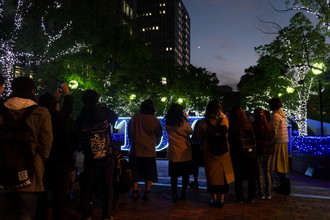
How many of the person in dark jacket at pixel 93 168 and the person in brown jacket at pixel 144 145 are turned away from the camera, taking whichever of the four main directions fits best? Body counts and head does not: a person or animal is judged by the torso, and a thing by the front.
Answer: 2

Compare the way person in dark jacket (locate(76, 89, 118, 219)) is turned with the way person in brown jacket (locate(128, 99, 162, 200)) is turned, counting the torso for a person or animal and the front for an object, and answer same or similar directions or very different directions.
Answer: same or similar directions

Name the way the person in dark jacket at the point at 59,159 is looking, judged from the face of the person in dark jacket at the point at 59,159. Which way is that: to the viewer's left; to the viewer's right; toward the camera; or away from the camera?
away from the camera

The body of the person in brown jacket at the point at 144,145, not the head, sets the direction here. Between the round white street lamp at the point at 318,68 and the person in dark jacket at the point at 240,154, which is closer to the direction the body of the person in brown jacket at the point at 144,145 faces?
the round white street lamp

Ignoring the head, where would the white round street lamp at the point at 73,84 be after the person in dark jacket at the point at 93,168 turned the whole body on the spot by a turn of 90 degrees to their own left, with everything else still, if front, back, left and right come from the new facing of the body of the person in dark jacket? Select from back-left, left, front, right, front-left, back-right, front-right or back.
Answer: right

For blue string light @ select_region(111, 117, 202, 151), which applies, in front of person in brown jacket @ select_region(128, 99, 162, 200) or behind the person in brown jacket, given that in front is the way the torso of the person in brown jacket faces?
in front

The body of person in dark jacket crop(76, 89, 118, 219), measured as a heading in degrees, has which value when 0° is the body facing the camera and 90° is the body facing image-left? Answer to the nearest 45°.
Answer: approximately 180°

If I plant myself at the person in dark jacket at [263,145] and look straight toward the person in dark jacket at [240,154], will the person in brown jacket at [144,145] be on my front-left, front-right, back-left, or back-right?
front-right

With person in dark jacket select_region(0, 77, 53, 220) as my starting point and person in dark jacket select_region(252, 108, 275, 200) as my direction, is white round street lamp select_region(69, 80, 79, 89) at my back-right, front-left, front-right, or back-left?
front-left

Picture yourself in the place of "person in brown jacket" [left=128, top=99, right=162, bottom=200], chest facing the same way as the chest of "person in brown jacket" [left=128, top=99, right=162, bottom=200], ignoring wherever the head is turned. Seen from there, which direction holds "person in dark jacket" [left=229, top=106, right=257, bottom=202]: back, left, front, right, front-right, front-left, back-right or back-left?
right

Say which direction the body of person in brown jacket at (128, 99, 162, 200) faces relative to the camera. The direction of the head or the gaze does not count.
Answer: away from the camera

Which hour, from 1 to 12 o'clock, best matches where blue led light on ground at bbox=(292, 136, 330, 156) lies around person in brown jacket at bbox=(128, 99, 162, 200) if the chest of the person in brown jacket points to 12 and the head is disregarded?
The blue led light on ground is roughly at 2 o'clock from the person in brown jacket.

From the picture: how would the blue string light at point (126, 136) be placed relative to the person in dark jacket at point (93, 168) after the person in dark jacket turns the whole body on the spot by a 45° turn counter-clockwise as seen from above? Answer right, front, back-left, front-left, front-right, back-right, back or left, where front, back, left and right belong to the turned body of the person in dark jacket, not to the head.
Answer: front-right
